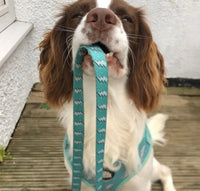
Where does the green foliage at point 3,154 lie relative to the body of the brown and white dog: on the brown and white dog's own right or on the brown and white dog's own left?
on the brown and white dog's own right

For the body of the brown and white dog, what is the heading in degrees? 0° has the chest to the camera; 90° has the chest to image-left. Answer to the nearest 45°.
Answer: approximately 0°
